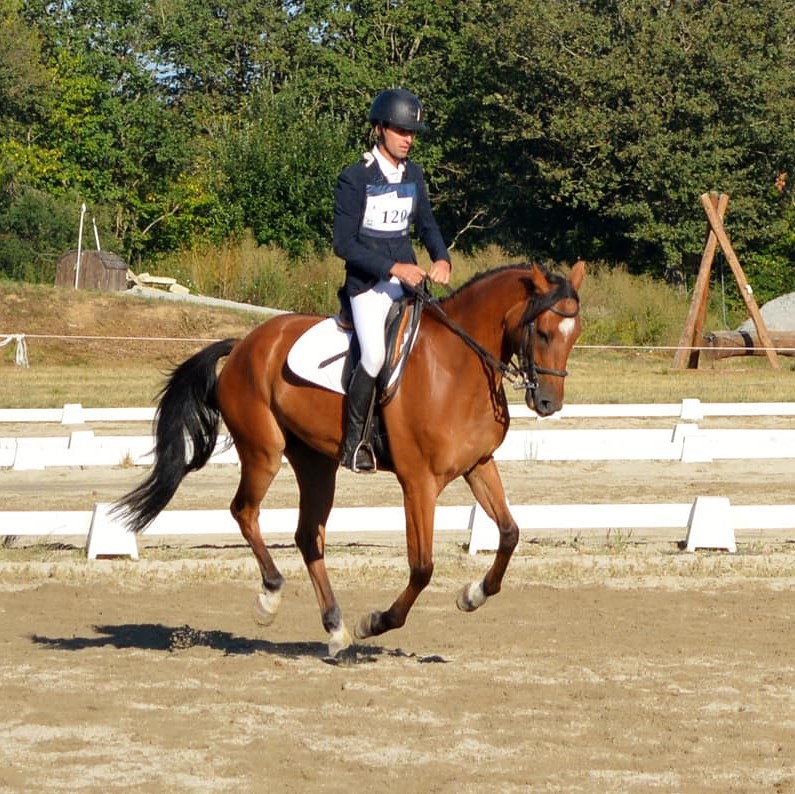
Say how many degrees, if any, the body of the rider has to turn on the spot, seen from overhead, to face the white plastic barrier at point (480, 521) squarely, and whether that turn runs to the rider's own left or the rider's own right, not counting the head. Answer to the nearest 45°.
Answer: approximately 135° to the rider's own left

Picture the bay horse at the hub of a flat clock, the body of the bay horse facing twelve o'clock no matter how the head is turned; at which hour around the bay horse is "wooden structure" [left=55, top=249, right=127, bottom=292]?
The wooden structure is roughly at 7 o'clock from the bay horse.

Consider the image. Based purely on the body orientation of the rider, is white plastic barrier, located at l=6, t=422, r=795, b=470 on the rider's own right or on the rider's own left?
on the rider's own left

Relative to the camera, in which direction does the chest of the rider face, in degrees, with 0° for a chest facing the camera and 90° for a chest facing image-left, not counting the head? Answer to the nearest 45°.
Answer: approximately 315°

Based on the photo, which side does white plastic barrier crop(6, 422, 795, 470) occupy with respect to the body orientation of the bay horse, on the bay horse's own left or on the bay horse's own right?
on the bay horse's own left

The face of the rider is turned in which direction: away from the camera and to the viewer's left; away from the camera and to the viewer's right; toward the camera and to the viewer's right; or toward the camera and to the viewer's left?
toward the camera and to the viewer's right

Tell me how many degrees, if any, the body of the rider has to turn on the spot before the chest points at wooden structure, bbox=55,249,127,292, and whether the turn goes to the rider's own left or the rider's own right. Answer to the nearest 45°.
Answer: approximately 135° to the rider's own left

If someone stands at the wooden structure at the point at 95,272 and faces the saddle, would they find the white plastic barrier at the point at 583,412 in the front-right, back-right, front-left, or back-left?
front-left
